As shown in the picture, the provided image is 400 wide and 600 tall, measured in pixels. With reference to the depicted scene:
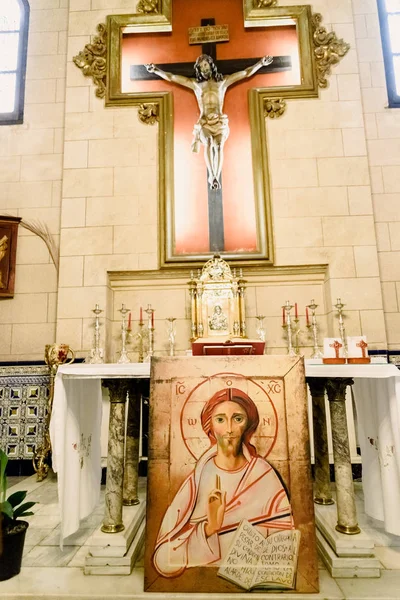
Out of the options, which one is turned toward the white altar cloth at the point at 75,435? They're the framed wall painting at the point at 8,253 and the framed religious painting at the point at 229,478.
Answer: the framed wall painting at the point at 8,253

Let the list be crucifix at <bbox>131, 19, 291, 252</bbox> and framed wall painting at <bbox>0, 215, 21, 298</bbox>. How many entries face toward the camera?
2

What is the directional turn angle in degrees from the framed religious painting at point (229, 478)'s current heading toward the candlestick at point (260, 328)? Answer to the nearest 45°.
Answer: approximately 180°

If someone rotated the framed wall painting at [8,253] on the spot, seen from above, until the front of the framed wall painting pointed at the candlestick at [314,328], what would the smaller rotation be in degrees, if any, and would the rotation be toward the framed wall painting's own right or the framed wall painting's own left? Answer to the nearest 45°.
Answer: approximately 45° to the framed wall painting's own left

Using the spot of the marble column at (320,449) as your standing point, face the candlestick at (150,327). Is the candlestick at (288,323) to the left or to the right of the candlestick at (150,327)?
right

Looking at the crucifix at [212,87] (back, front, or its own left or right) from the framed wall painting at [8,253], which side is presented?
right

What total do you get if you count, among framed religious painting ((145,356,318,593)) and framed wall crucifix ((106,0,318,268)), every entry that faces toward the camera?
2

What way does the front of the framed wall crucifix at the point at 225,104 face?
toward the camera

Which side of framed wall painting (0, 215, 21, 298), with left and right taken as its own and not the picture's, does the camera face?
front

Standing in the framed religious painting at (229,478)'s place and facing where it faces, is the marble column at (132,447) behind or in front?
behind
